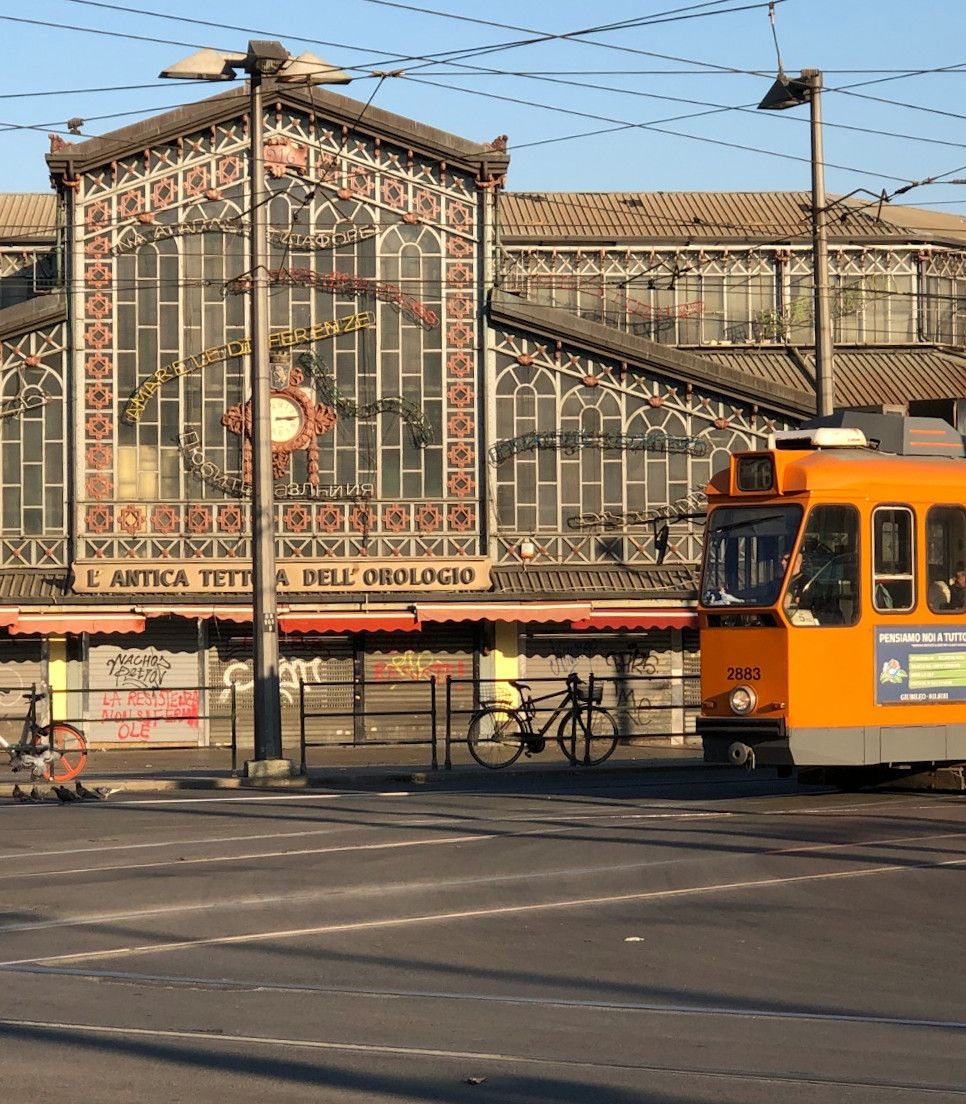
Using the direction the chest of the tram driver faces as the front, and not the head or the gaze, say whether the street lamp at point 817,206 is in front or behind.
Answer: behind

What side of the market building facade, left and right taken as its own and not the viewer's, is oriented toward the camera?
front

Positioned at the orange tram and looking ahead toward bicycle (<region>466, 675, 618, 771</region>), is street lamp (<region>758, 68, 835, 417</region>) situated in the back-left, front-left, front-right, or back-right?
front-right

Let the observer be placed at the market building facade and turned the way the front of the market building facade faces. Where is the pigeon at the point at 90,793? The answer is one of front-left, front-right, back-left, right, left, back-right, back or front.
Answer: front

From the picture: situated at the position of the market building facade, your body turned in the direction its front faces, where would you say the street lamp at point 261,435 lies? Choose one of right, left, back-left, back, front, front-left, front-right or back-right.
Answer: front

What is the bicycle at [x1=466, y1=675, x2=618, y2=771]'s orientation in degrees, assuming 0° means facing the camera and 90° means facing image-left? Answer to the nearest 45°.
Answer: approximately 270°

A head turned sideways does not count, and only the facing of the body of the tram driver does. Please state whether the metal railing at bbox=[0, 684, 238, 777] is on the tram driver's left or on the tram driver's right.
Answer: on the tram driver's right

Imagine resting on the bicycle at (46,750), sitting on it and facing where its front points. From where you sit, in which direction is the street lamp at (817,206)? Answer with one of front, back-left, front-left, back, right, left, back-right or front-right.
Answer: back

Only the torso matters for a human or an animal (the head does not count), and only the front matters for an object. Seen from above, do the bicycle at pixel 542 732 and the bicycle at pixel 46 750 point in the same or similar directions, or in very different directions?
very different directions

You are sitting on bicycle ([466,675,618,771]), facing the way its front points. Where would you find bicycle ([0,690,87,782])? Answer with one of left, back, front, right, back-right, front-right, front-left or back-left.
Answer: back

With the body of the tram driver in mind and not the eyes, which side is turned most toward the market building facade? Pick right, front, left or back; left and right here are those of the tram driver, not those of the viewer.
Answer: right

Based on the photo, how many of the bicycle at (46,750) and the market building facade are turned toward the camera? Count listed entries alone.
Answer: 1
